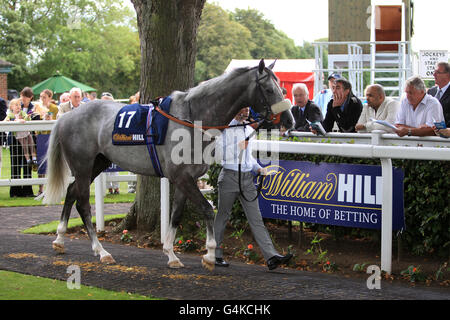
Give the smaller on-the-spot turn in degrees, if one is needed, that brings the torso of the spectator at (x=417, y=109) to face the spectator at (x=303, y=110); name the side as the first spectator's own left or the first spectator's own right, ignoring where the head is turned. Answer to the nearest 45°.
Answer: approximately 90° to the first spectator's own right

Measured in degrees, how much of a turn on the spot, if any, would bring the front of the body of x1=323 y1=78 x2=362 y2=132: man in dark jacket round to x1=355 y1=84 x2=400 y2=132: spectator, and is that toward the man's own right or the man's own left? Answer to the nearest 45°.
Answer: approximately 90° to the man's own left

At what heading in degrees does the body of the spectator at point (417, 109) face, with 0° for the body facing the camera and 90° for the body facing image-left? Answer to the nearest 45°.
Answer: approximately 45°

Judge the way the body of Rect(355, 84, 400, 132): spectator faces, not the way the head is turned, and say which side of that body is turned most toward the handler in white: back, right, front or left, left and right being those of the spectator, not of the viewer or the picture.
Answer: front

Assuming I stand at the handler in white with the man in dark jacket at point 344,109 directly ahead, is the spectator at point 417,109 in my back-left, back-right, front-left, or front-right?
front-right

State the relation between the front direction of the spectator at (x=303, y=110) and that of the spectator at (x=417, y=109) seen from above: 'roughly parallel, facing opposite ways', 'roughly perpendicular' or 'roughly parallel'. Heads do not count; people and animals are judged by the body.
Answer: roughly parallel

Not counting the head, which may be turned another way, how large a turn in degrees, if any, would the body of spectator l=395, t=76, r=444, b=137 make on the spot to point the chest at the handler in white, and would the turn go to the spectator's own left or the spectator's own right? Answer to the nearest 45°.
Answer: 0° — they already face them

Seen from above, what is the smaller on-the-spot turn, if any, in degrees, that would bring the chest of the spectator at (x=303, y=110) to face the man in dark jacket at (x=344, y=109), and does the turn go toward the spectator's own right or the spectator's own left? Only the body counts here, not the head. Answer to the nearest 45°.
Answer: approximately 90° to the spectator's own left

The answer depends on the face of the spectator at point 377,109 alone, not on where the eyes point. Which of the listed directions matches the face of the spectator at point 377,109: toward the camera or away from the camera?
toward the camera

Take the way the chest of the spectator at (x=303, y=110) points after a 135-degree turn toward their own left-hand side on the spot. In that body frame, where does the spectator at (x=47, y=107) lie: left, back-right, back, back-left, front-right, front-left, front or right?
back-left

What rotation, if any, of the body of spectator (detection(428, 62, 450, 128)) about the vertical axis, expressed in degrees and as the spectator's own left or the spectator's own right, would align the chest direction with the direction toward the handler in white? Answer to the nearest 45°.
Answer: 0° — they already face them

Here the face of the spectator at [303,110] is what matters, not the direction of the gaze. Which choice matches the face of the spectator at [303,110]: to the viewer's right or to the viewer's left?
to the viewer's left

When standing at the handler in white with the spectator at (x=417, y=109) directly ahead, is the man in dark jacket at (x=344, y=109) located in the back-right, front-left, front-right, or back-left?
front-left

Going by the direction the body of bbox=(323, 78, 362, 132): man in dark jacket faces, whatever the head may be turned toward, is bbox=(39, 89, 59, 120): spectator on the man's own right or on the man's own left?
on the man's own right

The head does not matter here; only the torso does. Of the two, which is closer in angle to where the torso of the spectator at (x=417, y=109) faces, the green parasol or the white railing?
the white railing
